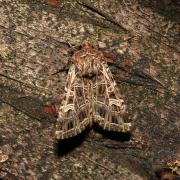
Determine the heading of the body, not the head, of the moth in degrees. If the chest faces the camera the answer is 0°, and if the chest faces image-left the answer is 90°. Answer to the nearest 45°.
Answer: approximately 180°
